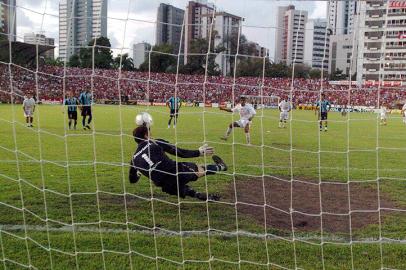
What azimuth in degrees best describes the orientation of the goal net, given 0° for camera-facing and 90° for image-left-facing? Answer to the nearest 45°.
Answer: approximately 180°
